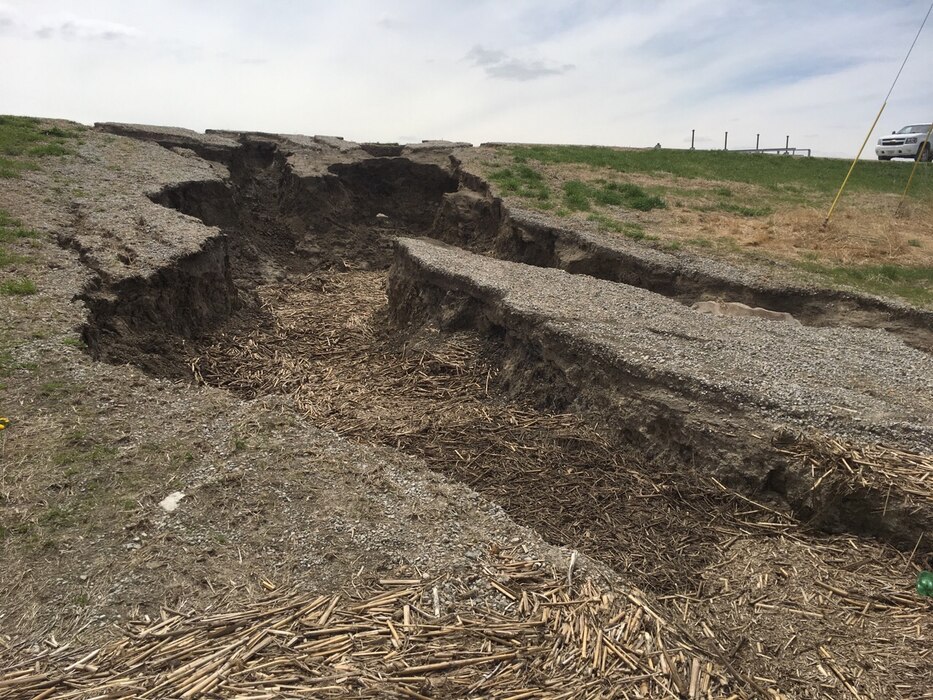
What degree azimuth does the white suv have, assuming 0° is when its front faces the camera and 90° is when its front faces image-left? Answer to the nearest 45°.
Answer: approximately 45°

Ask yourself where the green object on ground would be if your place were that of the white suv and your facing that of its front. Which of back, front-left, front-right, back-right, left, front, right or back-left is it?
front-left

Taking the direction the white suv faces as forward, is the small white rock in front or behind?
in front

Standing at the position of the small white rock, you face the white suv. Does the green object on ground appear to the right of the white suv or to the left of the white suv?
right
